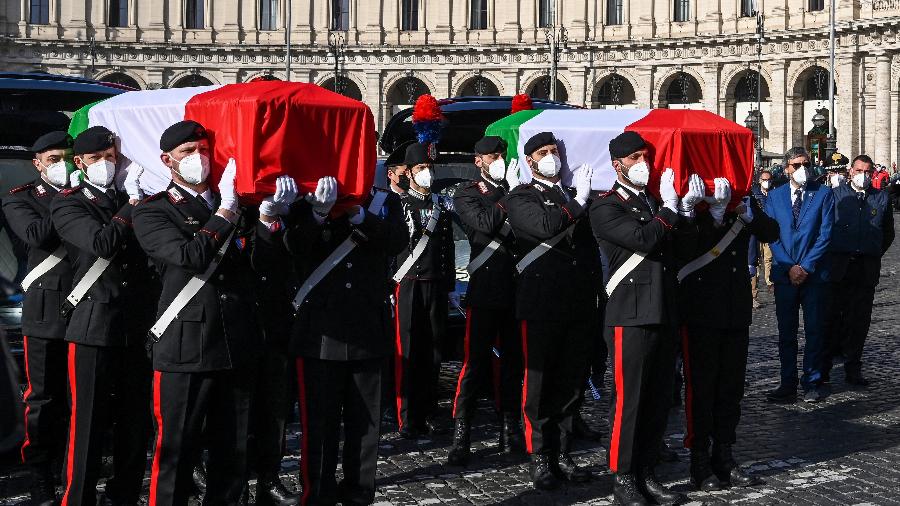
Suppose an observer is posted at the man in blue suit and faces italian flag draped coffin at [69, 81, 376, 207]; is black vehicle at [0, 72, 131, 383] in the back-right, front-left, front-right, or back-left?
front-right

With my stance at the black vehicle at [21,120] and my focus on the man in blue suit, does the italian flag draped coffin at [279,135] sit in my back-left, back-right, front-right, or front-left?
front-right

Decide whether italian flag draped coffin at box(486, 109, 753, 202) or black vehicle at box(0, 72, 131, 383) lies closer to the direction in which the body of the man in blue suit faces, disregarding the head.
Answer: the italian flag draped coffin

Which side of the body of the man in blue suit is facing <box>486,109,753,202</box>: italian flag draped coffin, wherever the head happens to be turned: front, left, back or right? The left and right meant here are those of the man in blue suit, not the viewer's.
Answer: front

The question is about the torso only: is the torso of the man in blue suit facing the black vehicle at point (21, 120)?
no

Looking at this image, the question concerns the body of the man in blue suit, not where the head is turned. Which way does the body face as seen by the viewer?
toward the camera

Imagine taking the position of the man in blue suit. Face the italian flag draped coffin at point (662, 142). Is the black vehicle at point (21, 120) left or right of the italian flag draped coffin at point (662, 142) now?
right

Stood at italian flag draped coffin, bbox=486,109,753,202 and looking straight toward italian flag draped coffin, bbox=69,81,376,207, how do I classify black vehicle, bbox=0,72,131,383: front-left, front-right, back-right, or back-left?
front-right

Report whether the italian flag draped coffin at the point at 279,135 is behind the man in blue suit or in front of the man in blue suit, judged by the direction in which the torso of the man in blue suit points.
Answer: in front
